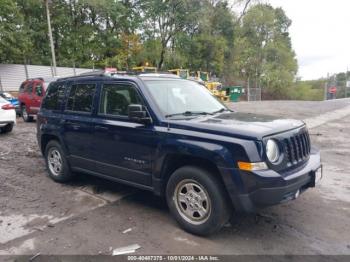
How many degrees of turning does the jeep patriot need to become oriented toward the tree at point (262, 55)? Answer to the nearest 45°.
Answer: approximately 135° to its left

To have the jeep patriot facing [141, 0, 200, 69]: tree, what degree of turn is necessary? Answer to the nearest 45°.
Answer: approximately 135° to its left

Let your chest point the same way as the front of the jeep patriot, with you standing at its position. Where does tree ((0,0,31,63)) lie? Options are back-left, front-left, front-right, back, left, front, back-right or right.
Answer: back

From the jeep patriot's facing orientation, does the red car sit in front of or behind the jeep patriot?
behind

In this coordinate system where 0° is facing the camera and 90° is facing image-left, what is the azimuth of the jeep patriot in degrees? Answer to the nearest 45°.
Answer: approximately 315°

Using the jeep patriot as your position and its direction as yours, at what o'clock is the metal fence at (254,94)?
The metal fence is roughly at 8 o'clock from the jeep patriot.

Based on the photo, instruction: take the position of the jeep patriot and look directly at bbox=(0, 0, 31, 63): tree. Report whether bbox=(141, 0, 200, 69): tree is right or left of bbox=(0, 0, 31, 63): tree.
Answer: right
